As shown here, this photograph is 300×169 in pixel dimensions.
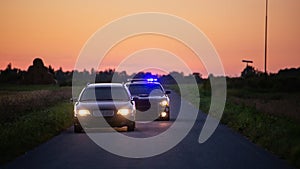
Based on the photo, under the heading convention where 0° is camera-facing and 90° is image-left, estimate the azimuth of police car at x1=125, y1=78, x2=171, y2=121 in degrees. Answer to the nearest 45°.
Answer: approximately 0°

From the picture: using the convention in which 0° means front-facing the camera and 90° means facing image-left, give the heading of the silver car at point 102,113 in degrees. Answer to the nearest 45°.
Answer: approximately 0°

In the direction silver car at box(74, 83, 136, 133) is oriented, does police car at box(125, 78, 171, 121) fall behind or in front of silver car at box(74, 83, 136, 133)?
behind

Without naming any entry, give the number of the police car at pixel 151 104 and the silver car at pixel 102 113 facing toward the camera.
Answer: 2
